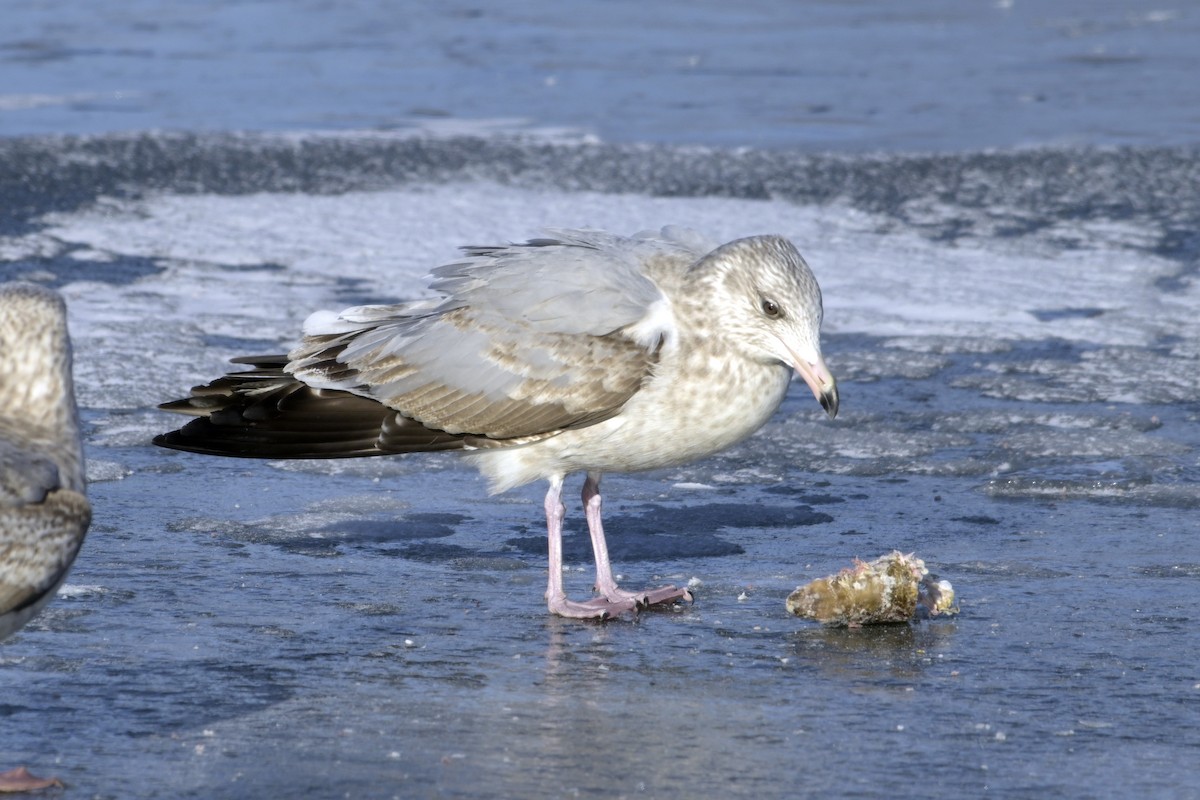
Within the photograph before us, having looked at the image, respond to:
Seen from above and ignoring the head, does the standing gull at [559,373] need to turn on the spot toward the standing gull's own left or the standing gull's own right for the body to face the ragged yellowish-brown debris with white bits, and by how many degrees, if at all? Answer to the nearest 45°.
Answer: approximately 45° to the standing gull's own right

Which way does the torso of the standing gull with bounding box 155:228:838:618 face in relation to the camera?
to the viewer's right

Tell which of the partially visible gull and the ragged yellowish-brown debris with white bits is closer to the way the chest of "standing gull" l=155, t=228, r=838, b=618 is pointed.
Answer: the ragged yellowish-brown debris with white bits

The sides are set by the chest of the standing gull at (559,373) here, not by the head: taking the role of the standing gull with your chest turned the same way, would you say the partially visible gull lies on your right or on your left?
on your right
